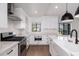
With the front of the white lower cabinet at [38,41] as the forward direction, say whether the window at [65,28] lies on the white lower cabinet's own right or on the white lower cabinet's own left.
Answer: on the white lower cabinet's own left

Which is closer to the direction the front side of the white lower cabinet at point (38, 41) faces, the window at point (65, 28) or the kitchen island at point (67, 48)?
the kitchen island

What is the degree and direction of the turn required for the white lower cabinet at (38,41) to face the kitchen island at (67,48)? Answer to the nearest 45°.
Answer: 0° — it already faces it

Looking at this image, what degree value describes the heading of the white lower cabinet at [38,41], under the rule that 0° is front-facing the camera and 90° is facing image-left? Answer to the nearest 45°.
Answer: approximately 0°

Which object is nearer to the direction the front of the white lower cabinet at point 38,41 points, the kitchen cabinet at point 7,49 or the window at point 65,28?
the kitchen cabinet

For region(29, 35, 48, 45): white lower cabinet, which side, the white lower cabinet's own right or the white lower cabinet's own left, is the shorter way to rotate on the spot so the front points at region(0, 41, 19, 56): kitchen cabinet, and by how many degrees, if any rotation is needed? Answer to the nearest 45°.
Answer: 0° — it already faces it
